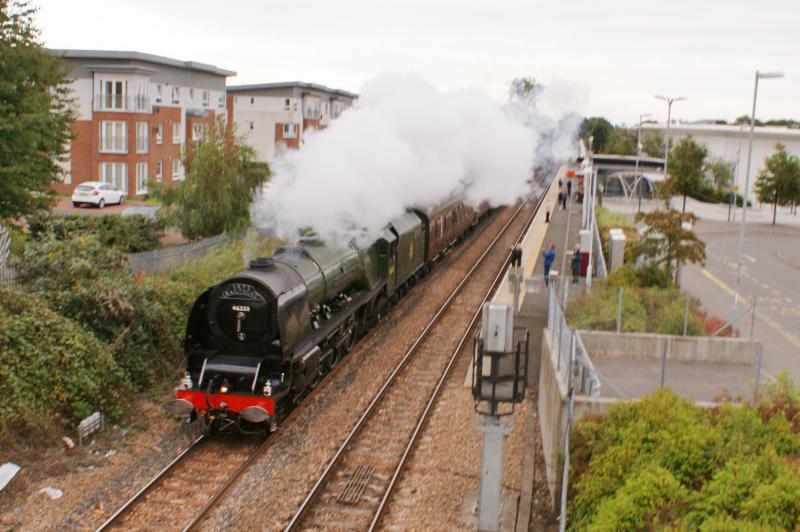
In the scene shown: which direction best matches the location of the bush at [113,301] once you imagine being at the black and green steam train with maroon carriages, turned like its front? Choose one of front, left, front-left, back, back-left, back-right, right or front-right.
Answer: right

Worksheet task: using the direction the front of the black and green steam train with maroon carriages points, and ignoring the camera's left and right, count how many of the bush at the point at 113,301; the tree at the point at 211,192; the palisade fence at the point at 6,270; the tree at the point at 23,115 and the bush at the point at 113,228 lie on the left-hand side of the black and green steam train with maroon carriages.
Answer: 0

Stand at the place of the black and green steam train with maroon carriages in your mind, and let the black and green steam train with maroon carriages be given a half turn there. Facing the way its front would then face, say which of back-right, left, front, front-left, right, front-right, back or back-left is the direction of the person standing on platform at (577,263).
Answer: front

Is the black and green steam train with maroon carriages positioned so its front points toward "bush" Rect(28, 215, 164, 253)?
no

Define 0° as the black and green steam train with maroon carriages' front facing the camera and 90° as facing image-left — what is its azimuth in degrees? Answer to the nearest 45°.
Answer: approximately 45°

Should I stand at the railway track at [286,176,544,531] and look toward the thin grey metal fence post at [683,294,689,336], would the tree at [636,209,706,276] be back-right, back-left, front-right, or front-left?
front-left

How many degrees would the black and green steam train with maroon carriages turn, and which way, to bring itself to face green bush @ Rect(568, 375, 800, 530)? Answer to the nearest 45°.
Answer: approximately 90° to its left

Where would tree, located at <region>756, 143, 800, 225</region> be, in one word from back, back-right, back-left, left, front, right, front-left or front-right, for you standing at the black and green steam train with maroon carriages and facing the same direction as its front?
back

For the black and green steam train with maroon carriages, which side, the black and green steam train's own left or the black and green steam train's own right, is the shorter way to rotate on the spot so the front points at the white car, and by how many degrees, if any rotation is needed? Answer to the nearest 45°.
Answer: approximately 135° to the black and green steam train's own right

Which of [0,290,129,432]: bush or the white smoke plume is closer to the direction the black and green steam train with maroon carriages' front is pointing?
the bush

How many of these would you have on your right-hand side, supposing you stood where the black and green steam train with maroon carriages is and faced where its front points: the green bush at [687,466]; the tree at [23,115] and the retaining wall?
1

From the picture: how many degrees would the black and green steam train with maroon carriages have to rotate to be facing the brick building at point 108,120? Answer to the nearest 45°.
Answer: approximately 135° to its right

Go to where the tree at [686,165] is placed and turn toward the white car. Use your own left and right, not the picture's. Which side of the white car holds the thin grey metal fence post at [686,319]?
left

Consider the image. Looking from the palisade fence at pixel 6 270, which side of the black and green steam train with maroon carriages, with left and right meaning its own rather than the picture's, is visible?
right

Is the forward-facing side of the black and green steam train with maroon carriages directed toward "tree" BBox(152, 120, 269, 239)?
no

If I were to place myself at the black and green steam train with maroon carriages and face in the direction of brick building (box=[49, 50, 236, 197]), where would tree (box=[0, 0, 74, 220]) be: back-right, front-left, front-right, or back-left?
front-left
